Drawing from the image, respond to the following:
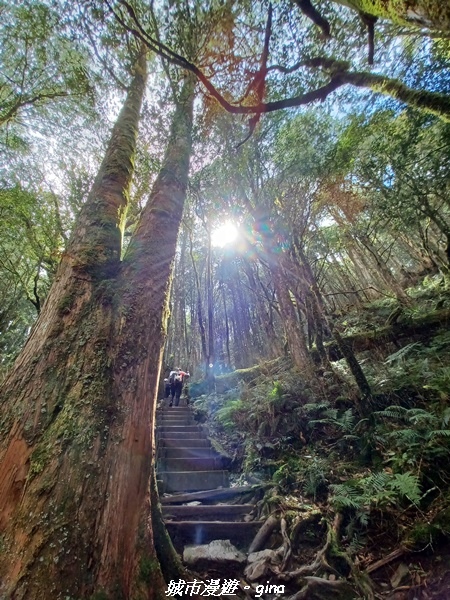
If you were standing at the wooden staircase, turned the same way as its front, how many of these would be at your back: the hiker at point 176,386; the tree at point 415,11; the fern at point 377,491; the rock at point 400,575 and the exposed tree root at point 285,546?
1

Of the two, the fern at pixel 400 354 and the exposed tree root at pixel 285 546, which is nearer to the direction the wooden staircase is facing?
the exposed tree root

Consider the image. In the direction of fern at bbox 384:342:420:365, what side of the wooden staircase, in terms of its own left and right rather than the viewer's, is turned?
left

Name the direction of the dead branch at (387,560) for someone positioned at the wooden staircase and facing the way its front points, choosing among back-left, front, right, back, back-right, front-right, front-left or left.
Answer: front-left

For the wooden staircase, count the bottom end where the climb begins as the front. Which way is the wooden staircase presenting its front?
toward the camera

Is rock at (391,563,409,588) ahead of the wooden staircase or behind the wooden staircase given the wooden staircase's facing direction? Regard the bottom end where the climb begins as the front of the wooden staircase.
ahead

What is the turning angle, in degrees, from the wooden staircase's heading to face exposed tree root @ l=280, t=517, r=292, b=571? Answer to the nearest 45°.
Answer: approximately 45° to its left

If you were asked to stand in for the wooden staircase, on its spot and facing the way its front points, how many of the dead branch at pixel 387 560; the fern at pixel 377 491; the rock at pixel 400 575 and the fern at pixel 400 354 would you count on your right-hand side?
0

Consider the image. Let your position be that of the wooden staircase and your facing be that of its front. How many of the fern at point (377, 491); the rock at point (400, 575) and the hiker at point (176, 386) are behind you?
1

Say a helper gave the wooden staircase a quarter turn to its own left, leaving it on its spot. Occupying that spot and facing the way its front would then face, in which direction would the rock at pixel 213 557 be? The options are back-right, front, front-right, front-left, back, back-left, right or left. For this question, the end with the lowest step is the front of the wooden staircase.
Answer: right
